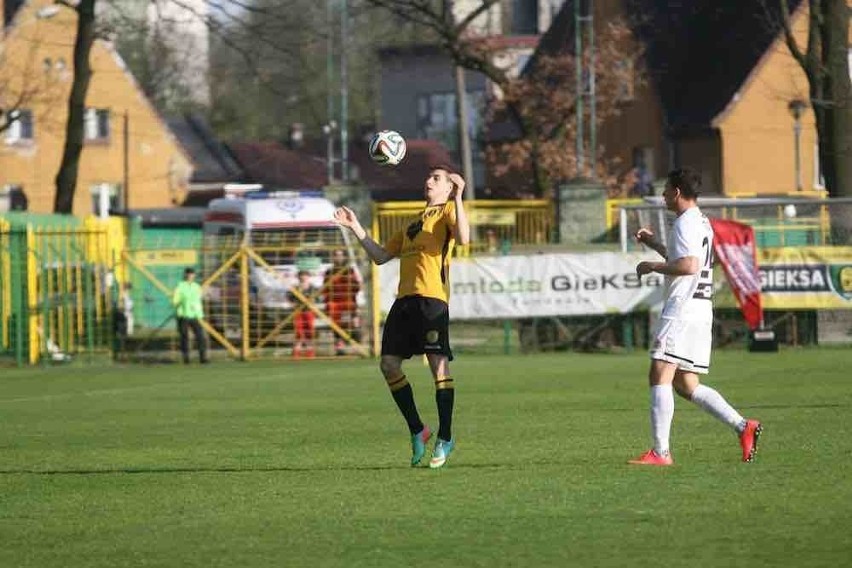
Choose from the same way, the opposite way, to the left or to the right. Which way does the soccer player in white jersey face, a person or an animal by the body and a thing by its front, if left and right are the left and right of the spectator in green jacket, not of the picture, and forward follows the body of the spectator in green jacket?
to the right

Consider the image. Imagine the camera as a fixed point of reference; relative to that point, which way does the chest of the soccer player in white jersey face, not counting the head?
to the viewer's left

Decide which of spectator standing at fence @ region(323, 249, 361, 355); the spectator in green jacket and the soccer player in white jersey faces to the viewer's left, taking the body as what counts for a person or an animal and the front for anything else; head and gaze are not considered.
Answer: the soccer player in white jersey

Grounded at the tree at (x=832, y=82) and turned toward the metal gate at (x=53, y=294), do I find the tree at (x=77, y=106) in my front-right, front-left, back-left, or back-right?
front-right

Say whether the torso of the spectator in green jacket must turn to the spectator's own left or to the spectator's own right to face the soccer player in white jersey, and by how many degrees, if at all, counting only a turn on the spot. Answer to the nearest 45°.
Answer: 0° — they already face them

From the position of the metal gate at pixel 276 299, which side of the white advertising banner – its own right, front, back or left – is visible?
right

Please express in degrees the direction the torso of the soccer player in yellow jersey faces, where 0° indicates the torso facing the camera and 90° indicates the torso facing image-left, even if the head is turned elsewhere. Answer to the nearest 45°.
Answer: approximately 45°

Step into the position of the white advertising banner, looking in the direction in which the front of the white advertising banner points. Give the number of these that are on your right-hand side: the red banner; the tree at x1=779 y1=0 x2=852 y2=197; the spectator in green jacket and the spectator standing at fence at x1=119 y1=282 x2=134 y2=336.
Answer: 2

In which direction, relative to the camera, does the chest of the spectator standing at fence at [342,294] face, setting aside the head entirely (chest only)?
toward the camera

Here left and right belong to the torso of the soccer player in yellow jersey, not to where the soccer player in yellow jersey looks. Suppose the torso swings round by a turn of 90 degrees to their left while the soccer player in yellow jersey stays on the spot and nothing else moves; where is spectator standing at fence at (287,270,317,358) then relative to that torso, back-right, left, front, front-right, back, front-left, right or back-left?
back-left

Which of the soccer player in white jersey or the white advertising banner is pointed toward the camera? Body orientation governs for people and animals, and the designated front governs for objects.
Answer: the white advertising banner

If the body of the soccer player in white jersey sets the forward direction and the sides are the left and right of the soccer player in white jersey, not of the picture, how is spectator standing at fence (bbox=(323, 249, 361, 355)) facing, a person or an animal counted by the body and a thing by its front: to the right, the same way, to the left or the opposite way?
to the left

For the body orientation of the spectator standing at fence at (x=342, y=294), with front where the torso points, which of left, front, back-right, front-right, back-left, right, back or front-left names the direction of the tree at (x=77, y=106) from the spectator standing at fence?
back-right
